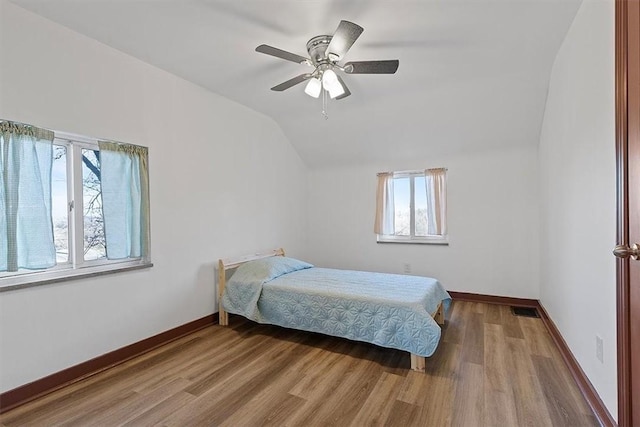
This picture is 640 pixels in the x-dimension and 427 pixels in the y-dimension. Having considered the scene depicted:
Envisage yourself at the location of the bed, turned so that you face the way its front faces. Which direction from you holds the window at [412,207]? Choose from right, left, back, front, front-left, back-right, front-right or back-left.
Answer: left

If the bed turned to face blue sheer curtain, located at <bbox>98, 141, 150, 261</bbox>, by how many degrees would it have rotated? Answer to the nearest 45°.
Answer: approximately 135° to its right

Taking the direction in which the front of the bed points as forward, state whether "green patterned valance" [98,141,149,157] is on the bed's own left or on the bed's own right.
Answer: on the bed's own right

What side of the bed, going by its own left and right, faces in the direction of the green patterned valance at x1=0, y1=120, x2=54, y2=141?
right

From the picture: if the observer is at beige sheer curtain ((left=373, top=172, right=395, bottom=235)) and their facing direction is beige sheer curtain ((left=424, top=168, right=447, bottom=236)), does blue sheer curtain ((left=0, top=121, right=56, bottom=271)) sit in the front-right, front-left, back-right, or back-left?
back-right

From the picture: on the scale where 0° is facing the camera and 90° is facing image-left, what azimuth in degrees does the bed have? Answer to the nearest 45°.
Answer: approximately 315°

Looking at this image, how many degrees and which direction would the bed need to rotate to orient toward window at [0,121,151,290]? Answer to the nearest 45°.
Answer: approximately 135° to its right

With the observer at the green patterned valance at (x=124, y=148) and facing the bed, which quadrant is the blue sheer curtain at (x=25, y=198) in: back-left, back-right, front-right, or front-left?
back-right
